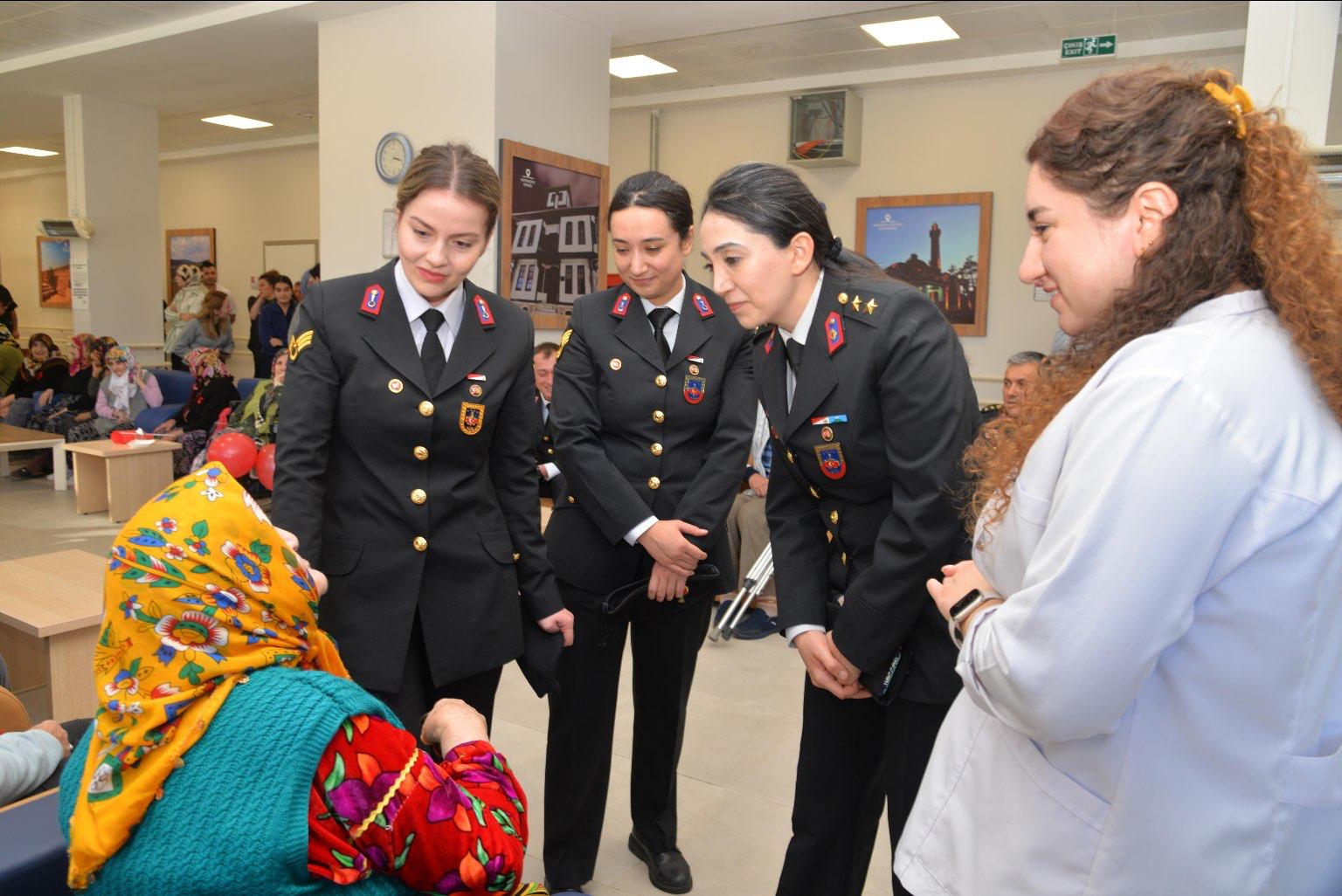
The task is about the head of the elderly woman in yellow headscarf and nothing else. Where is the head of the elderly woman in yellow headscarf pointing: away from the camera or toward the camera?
away from the camera

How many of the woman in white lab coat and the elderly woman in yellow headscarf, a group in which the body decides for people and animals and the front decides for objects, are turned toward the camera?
0

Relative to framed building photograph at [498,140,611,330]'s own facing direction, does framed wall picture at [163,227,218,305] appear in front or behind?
behind

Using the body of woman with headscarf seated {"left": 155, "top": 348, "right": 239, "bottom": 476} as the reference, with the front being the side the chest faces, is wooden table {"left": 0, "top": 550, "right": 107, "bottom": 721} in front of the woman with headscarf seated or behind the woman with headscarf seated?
in front

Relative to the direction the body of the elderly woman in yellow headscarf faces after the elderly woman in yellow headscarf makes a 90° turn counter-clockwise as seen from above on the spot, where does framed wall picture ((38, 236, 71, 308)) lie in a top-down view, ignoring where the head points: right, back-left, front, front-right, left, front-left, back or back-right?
front-right

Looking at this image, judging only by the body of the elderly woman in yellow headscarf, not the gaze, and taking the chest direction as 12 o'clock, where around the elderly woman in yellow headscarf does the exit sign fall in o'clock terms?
The exit sign is roughly at 12 o'clock from the elderly woman in yellow headscarf.

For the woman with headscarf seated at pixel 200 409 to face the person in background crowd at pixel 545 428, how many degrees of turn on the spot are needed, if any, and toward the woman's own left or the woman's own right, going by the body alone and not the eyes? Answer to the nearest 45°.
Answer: approximately 45° to the woman's own left

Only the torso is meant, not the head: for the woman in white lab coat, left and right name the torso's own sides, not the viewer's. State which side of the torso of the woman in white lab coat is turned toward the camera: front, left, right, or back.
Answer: left

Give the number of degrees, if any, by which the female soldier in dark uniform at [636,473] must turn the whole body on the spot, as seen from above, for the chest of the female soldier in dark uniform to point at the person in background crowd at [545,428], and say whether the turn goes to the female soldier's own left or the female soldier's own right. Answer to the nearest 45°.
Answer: approximately 180°

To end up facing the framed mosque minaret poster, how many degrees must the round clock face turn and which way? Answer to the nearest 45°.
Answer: approximately 135° to its left

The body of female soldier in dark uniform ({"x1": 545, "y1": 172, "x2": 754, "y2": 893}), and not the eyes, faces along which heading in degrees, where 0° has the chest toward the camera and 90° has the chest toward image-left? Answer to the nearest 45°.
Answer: approximately 0°

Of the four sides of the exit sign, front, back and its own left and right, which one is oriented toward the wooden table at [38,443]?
right

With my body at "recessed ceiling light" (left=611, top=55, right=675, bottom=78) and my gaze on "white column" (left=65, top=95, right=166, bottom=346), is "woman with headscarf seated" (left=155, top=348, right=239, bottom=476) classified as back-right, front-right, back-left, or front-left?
front-left

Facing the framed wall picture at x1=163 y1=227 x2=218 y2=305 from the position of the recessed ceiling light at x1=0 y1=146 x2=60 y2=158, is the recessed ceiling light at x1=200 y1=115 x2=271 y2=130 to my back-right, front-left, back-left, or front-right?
front-right

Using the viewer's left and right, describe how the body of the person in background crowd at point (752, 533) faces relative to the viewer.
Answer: facing the viewer and to the left of the viewer

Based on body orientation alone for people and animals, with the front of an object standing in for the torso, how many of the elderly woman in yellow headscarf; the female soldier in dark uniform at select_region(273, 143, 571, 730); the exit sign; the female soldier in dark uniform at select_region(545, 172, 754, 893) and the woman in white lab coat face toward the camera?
3

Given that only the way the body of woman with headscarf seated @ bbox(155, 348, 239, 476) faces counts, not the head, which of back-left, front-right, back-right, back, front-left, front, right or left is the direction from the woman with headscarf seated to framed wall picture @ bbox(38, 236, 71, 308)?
back-right
